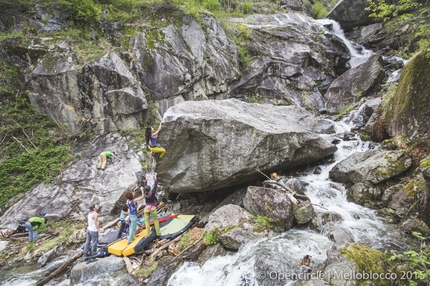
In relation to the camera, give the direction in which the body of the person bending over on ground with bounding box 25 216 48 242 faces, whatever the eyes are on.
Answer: to the viewer's right

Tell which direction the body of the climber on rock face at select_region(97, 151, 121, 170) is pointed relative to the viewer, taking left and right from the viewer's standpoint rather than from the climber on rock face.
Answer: facing to the right of the viewer

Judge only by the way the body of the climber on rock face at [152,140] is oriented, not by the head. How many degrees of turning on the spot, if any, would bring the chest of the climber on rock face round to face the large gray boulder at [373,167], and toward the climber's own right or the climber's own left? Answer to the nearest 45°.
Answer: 0° — they already face it

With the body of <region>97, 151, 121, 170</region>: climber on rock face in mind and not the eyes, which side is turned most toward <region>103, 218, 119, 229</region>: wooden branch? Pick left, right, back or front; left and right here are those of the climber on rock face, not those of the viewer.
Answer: right

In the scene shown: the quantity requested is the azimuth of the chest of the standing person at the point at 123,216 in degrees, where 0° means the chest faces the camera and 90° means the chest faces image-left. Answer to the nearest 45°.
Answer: approximately 270°

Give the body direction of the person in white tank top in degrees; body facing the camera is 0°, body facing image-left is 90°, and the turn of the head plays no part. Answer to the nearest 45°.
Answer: approximately 225°
